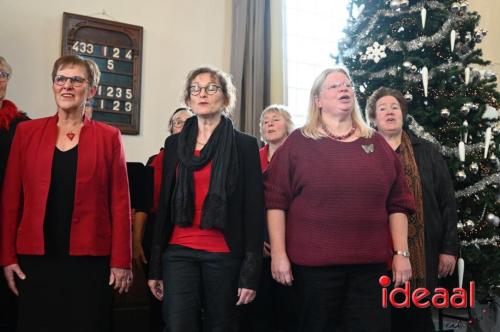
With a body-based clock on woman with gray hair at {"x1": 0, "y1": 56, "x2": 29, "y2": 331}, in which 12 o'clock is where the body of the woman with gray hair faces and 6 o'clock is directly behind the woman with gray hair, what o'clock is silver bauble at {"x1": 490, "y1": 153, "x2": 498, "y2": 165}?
The silver bauble is roughly at 9 o'clock from the woman with gray hair.

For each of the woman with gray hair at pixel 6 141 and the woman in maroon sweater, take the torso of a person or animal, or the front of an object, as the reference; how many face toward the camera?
2

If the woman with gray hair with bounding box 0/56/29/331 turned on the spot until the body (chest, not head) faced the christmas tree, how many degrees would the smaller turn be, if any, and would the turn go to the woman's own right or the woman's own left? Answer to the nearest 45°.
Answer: approximately 90° to the woman's own left

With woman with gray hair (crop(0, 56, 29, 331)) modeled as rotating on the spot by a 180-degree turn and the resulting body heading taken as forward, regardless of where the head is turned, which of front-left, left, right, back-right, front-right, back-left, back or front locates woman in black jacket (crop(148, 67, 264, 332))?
back-right

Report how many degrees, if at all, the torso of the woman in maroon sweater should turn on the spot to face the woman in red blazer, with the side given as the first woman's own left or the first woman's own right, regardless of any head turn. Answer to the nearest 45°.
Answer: approximately 90° to the first woman's own right

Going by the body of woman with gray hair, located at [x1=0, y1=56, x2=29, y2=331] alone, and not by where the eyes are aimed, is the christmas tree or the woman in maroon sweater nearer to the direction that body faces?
the woman in maroon sweater

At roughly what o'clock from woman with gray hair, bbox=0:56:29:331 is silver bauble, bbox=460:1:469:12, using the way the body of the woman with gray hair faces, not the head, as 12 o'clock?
The silver bauble is roughly at 9 o'clock from the woman with gray hair.

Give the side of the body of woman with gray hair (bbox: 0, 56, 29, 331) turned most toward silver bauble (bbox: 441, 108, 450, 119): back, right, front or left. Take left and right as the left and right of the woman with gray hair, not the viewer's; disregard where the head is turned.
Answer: left

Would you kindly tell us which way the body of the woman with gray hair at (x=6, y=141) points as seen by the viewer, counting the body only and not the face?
toward the camera
